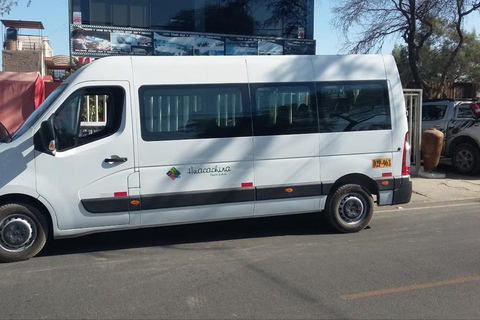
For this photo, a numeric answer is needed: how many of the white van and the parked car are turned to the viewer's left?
2

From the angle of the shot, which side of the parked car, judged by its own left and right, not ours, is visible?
left

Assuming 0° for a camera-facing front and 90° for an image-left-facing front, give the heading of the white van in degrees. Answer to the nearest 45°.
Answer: approximately 90°

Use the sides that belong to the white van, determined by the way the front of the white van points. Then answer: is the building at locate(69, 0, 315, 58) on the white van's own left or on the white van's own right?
on the white van's own right

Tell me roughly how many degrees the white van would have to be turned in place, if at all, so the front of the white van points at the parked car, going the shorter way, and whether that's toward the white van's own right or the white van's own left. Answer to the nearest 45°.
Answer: approximately 135° to the white van's own right

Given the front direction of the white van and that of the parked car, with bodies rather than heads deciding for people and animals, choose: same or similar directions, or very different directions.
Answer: same or similar directions

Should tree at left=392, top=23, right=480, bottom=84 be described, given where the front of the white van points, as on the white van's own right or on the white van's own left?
on the white van's own right

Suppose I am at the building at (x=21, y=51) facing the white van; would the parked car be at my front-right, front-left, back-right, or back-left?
front-left

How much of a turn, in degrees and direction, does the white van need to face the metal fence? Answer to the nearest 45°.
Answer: approximately 135° to its right

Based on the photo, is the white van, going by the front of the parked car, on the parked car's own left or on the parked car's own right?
on the parked car's own left

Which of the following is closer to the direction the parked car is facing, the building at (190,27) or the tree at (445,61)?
the building

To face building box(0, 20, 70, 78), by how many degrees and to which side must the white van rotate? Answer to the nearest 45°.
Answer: approximately 45° to its right

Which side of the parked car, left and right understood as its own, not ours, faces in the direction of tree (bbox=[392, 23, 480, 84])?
right
